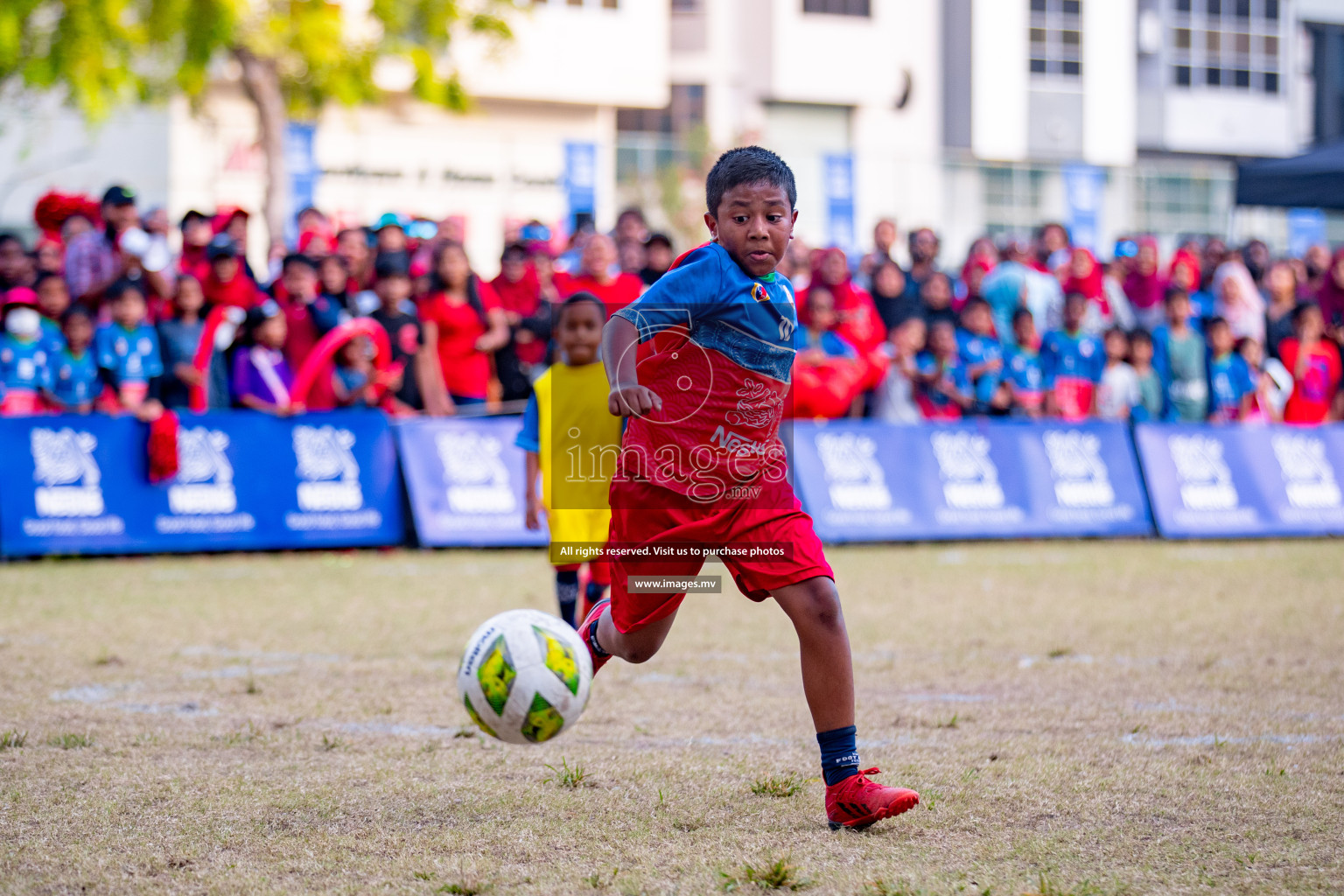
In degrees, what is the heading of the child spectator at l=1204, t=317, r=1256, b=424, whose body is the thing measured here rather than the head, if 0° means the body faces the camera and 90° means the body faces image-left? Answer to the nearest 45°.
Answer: approximately 0°

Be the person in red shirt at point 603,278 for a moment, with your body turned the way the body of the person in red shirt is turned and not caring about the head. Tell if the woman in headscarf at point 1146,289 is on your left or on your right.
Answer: on your left

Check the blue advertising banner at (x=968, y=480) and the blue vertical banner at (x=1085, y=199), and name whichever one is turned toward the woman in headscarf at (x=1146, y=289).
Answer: the blue vertical banner

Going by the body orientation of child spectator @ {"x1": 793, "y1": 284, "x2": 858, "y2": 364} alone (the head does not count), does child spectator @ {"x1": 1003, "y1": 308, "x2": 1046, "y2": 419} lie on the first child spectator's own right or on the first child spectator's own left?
on the first child spectator's own left

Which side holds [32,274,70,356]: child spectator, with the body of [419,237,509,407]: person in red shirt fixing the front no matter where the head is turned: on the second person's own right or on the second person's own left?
on the second person's own right

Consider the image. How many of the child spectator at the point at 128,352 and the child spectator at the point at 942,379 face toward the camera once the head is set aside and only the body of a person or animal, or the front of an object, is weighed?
2

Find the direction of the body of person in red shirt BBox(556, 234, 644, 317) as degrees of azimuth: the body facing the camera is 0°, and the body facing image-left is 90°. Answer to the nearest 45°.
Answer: approximately 0°
